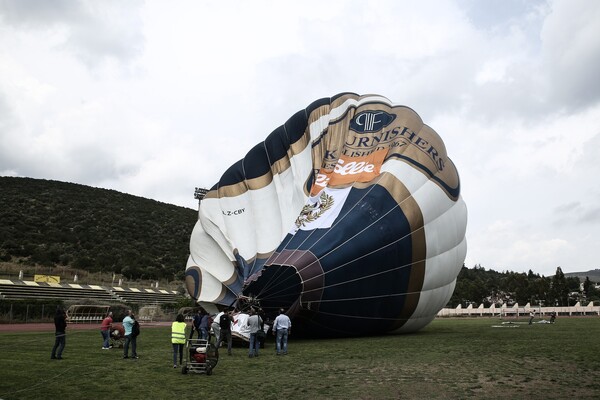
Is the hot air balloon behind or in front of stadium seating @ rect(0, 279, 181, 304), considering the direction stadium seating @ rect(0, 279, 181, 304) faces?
in front

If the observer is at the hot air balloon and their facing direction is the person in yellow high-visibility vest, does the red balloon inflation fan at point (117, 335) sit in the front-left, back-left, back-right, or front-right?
front-right

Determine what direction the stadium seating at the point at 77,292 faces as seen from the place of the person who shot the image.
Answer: facing the viewer and to the right of the viewer

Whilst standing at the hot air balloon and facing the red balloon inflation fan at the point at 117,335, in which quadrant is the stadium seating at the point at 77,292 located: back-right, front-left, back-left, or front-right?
front-right

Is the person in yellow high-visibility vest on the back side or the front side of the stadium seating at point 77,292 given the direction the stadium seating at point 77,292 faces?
on the front side

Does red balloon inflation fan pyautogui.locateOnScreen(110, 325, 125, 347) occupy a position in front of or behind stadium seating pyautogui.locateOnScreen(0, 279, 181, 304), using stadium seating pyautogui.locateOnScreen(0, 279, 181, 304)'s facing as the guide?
in front

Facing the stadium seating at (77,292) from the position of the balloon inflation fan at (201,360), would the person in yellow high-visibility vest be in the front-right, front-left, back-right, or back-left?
front-left

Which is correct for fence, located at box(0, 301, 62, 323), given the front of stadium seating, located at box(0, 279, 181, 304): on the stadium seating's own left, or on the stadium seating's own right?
on the stadium seating's own right
